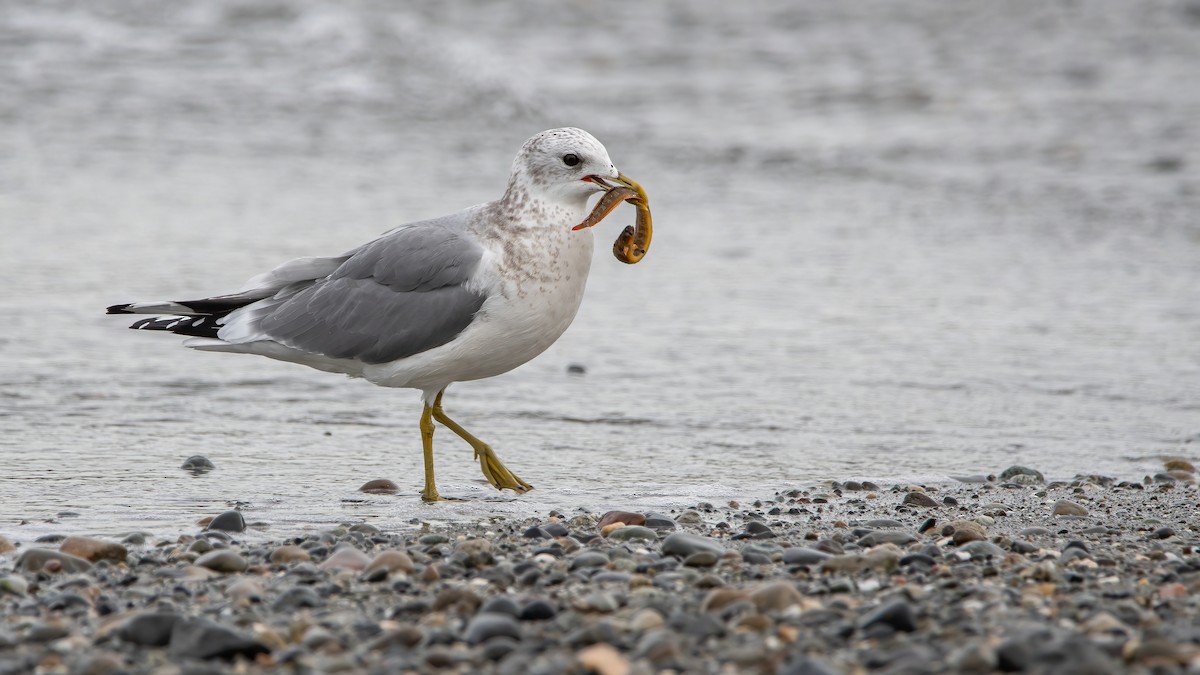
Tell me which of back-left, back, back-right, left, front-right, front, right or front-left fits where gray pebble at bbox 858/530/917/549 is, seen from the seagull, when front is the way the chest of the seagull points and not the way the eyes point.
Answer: front-right

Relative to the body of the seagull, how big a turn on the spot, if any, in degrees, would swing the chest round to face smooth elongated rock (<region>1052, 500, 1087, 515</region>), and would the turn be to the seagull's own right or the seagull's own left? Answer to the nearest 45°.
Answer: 0° — it already faces it

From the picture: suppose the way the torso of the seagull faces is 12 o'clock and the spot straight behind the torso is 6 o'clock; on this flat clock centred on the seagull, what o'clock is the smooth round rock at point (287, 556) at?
The smooth round rock is roughly at 4 o'clock from the seagull.

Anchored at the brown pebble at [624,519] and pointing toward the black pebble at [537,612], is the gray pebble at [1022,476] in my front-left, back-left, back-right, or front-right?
back-left

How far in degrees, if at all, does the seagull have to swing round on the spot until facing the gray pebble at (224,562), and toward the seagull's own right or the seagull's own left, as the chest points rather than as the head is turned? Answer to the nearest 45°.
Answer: approximately 135° to the seagull's own right

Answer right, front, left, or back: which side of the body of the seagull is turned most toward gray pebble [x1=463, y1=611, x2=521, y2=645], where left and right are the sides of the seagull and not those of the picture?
right

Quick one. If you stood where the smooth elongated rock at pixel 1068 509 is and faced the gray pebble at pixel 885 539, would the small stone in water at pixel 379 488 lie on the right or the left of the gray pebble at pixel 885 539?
right

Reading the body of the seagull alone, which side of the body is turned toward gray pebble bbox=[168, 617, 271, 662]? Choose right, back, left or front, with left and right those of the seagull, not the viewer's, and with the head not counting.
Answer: right

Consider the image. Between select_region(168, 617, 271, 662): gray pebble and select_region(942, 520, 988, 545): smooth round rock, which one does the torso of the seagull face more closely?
the smooth round rock

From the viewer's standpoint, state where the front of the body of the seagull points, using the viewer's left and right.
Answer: facing to the right of the viewer

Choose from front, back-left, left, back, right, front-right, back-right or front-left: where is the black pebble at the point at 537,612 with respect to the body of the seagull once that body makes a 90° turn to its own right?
front

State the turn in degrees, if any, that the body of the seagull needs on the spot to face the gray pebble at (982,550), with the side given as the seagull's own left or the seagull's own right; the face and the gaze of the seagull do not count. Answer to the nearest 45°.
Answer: approximately 45° to the seagull's own right

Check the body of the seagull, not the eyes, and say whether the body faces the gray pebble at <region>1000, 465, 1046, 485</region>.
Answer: yes

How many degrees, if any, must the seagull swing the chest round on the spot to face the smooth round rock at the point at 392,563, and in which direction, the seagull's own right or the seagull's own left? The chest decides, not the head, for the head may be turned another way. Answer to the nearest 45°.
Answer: approximately 90° to the seagull's own right
